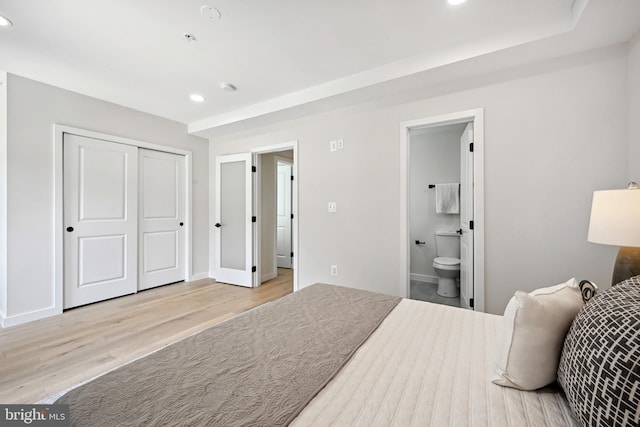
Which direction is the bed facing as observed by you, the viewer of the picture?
facing away from the viewer and to the left of the viewer

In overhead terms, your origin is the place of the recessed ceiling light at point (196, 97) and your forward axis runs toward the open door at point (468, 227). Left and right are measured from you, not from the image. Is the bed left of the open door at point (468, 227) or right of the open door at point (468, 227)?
right

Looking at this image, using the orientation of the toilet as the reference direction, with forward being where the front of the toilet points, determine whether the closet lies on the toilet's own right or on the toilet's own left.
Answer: on the toilet's own right

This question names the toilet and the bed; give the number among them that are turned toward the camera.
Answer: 1

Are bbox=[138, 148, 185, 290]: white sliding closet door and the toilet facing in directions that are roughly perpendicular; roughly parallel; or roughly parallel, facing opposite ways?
roughly perpendicular

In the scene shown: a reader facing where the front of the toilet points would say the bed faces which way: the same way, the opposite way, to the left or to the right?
to the right

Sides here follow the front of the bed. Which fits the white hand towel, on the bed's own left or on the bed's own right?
on the bed's own right

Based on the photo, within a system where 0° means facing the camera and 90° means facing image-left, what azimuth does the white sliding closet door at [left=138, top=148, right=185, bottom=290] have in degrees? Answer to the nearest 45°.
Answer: approximately 315°

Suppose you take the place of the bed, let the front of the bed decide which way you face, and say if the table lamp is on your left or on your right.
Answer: on your right
